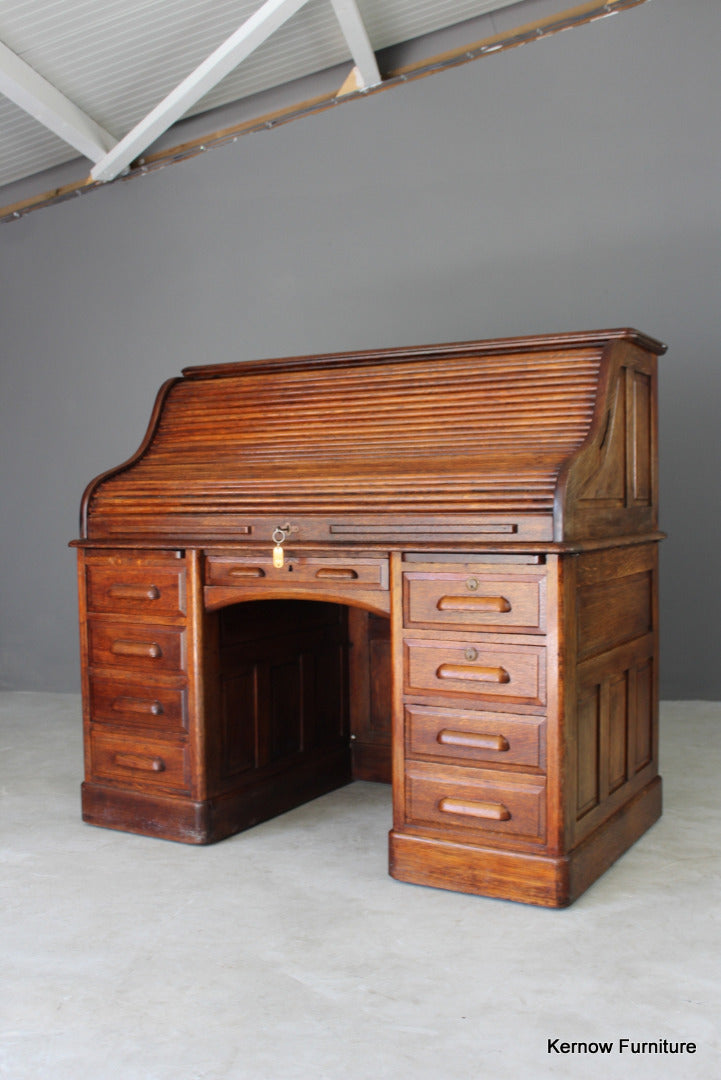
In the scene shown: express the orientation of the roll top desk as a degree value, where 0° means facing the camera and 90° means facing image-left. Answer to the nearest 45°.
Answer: approximately 45°
